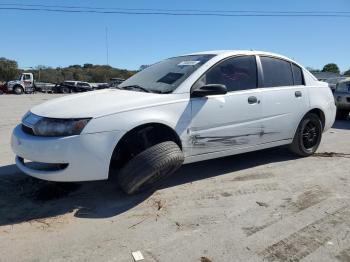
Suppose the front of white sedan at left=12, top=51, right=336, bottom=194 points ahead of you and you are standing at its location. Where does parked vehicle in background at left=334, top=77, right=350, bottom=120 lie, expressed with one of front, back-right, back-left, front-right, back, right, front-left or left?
back

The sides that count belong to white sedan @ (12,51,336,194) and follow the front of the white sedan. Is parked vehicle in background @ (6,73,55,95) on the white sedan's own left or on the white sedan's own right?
on the white sedan's own right

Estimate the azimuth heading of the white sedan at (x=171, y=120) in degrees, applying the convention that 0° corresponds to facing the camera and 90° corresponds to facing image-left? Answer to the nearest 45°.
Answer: approximately 45°

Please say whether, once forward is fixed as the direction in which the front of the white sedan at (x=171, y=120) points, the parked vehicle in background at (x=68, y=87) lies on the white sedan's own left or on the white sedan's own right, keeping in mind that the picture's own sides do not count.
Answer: on the white sedan's own right
